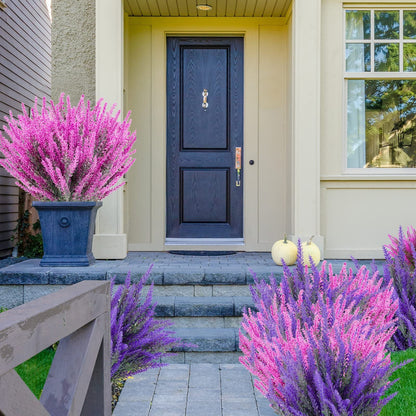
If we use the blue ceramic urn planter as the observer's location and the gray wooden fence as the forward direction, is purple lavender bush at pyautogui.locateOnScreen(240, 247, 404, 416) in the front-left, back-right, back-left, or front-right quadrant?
front-left

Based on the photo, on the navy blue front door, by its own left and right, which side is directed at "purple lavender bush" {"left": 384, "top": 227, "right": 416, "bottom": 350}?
front

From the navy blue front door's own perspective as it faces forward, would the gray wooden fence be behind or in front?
in front

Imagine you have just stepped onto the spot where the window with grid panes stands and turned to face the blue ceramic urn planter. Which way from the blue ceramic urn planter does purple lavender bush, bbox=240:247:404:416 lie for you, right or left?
left

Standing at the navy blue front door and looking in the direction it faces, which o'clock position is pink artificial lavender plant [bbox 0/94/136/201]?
The pink artificial lavender plant is roughly at 1 o'clock from the navy blue front door.

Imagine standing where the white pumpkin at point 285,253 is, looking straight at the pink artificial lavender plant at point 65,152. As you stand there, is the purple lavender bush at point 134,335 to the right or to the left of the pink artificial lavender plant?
left

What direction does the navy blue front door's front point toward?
toward the camera

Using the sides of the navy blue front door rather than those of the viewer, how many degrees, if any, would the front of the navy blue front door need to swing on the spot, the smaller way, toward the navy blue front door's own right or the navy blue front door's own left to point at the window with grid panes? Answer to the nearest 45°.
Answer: approximately 90° to the navy blue front door's own left

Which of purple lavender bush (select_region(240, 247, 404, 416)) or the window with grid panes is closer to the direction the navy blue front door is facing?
the purple lavender bush

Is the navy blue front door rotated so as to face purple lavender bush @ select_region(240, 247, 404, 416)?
yes

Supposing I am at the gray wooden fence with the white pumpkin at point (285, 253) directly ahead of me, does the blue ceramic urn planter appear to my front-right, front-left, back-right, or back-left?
front-left

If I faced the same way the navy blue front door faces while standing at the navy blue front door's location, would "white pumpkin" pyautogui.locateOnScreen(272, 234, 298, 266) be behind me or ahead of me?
ahead

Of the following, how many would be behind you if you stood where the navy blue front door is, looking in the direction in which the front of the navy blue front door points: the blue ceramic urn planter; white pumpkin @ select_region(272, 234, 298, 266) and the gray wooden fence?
0
